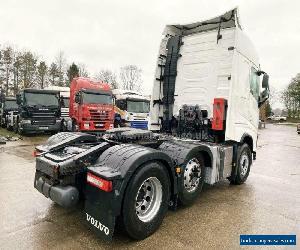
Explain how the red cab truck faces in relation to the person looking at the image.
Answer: facing the viewer and to the right of the viewer

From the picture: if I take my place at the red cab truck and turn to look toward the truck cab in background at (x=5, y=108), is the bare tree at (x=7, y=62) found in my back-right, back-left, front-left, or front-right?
front-right

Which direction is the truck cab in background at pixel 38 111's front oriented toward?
toward the camera

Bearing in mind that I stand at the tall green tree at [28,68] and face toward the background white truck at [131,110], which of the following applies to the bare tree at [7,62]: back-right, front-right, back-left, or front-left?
back-right

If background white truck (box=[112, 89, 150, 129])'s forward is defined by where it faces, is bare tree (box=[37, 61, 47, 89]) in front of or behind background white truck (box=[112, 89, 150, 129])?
behind

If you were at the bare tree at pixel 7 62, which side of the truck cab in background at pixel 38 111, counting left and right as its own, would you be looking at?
back

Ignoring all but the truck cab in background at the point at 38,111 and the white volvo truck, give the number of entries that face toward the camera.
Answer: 1

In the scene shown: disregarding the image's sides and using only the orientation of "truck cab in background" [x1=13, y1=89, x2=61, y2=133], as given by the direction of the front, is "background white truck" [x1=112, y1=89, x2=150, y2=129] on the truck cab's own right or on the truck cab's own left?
on the truck cab's own left
